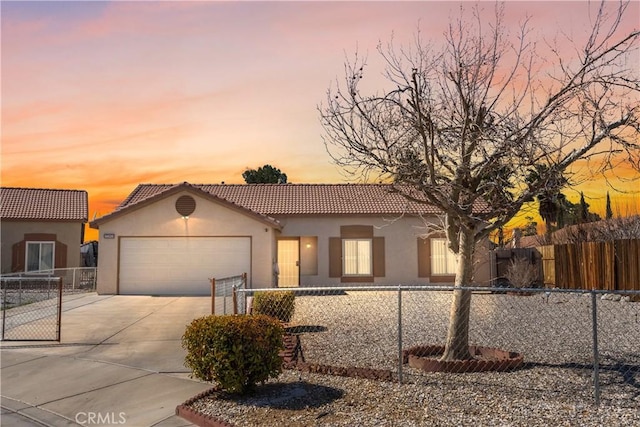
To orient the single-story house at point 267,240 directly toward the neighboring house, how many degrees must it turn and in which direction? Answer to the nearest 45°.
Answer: approximately 90° to its right

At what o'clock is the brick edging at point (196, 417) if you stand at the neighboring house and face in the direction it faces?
The brick edging is roughly at 12 o'clock from the neighboring house.

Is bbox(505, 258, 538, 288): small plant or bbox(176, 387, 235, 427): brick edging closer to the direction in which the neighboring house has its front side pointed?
the brick edging

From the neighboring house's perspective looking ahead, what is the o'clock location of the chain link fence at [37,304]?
The chain link fence is roughly at 12 o'clock from the neighboring house.

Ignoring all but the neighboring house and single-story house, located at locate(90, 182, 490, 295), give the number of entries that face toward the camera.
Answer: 2

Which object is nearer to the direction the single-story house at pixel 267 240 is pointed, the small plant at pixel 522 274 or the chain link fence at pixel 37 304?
the chain link fence

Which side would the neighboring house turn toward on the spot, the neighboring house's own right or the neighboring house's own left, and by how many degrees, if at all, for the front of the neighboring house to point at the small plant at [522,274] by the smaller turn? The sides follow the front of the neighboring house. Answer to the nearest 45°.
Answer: approximately 45° to the neighboring house's own left

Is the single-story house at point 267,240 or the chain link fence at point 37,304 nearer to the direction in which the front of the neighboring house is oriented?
the chain link fence

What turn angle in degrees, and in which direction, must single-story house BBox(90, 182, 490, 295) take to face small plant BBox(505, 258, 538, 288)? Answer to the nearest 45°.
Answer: approximately 90° to its left

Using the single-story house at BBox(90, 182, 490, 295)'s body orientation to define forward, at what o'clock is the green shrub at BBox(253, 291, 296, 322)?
The green shrub is roughly at 12 o'clock from the single-story house.

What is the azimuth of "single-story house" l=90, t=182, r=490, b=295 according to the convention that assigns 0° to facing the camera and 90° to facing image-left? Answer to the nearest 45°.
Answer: approximately 0°
